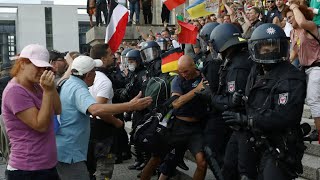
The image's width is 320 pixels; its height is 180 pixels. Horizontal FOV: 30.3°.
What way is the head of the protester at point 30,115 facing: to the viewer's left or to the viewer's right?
to the viewer's right

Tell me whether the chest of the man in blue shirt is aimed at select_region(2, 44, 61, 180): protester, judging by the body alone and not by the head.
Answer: no

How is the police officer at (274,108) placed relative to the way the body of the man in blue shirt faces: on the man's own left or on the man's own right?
on the man's own right

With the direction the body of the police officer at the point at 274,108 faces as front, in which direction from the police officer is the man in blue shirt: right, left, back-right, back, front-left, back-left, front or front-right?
front-right

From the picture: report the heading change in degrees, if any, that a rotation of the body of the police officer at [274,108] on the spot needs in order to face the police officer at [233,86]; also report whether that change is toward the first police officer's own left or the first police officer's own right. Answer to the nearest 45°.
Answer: approximately 90° to the first police officer's own right

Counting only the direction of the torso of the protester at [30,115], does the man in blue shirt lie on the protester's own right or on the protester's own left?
on the protester's own left

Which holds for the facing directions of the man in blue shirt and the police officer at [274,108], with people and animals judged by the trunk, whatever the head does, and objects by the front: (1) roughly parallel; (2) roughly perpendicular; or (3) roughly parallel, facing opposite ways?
roughly parallel, facing opposite ways

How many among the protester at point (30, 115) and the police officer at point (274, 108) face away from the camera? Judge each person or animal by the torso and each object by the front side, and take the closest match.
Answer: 0

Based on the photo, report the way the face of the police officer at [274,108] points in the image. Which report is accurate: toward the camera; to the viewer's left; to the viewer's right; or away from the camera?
toward the camera

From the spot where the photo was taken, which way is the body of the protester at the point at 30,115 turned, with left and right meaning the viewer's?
facing the viewer and to the right of the viewer

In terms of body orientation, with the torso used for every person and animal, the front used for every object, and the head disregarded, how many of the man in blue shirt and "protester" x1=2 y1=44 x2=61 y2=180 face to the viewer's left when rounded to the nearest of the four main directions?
0

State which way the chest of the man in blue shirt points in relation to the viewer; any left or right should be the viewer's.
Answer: facing away from the viewer and to the right of the viewer

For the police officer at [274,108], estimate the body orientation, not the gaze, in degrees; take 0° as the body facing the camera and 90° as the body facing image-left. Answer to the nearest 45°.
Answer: approximately 45°
